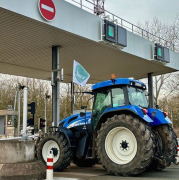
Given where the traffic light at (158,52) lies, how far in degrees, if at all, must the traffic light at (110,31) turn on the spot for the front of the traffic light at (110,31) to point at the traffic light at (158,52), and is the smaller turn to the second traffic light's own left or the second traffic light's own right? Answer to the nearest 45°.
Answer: approximately 90° to the second traffic light's own left

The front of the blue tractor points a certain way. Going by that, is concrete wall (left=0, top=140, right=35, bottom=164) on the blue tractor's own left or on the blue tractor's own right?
on the blue tractor's own left

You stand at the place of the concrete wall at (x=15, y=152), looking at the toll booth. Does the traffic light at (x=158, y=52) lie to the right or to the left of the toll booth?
right

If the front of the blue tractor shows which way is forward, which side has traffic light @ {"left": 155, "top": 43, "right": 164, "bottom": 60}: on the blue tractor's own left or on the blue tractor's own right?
on the blue tractor's own right

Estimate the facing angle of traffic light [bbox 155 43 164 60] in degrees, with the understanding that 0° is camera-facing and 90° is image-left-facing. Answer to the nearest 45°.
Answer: approximately 315°

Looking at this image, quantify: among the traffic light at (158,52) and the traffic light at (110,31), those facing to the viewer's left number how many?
0

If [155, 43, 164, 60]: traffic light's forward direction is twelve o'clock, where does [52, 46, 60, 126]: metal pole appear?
The metal pole is roughly at 3 o'clock from the traffic light.

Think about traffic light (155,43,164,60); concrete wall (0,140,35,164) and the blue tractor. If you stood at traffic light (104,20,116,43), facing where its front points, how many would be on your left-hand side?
1

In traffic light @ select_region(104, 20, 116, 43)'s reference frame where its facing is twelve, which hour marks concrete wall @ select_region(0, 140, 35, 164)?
The concrete wall is roughly at 2 o'clock from the traffic light.

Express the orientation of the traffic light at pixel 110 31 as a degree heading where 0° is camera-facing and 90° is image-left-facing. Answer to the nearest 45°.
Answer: approximately 315°

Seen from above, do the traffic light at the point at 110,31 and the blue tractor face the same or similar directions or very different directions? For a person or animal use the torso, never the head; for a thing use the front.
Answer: very different directions

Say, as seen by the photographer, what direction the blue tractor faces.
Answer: facing away from the viewer and to the left of the viewer

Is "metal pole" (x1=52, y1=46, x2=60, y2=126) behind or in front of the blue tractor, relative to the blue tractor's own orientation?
in front
